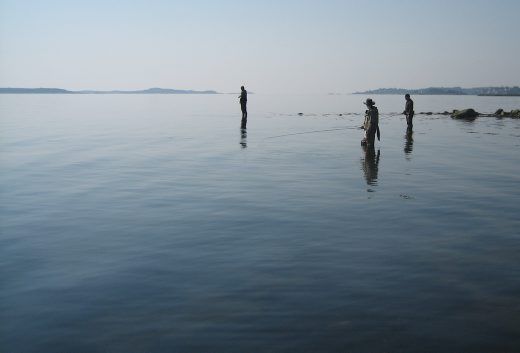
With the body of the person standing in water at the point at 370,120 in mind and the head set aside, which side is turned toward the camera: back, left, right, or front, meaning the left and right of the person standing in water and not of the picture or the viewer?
left
